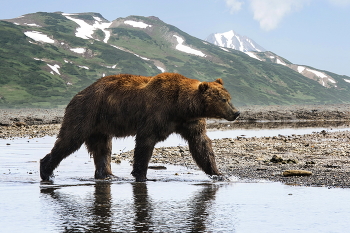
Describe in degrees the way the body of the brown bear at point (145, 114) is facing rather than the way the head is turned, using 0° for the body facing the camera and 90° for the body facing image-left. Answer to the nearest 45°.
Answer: approximately 270°

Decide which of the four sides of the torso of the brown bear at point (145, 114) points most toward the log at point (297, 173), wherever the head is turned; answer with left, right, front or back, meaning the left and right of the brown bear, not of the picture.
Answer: front
